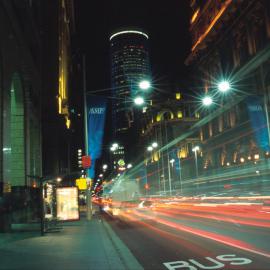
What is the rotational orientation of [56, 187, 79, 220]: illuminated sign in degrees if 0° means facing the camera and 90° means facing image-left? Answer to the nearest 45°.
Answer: approximately 0°

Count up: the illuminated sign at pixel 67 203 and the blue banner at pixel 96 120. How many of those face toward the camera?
2

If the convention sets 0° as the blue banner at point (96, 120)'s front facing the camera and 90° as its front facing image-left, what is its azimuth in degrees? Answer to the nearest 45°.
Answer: approximately 0°
